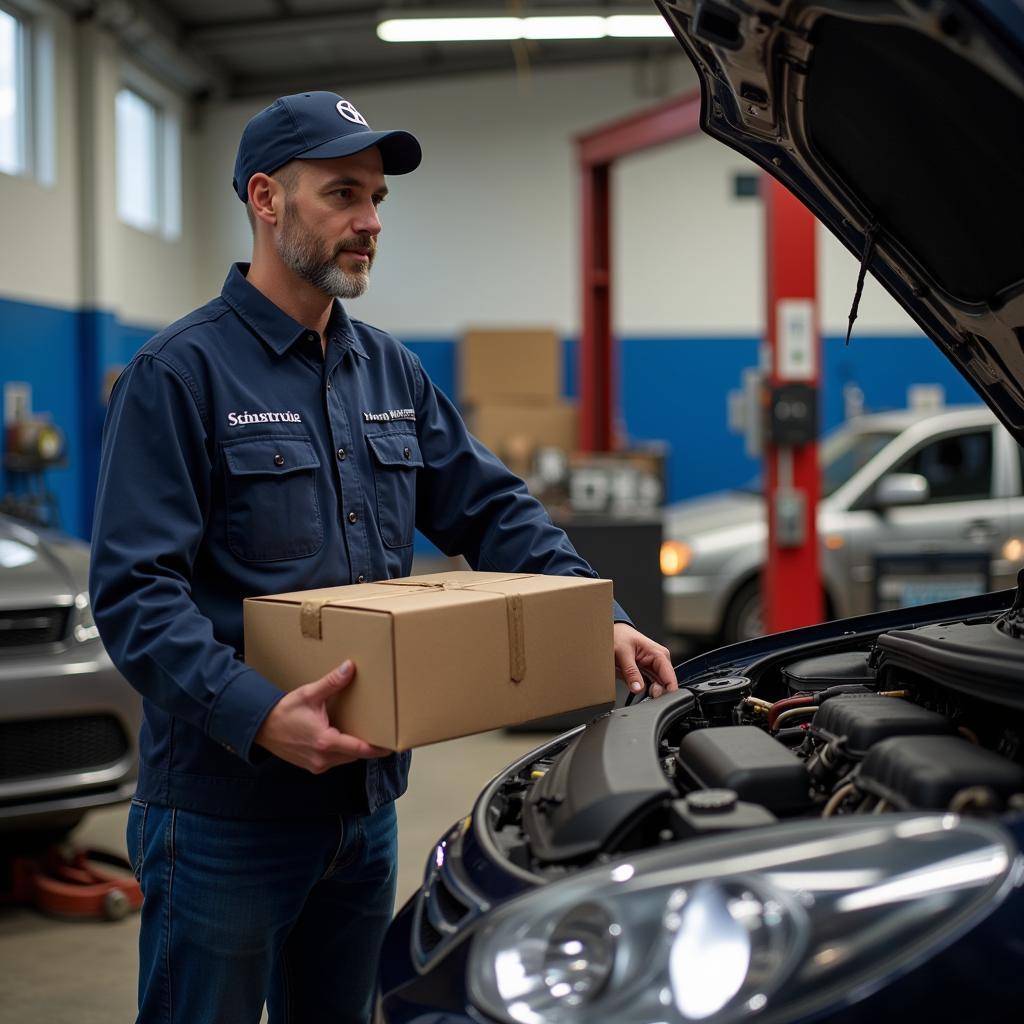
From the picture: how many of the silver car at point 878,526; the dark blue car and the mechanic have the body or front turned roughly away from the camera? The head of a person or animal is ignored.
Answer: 0

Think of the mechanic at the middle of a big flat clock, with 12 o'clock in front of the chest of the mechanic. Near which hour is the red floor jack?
The red floor jack is roughly at 7 o'clock from the mechanic.

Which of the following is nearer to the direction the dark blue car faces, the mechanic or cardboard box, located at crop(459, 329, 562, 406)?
the mechanic

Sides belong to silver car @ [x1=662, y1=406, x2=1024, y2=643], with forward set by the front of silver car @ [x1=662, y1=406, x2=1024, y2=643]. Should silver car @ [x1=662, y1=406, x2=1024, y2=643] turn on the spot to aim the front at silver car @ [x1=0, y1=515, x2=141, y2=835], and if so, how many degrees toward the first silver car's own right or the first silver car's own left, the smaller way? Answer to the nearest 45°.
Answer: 0° — it already faces it

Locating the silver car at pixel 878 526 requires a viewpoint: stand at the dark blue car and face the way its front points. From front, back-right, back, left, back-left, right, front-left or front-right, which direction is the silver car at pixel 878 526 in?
back-right

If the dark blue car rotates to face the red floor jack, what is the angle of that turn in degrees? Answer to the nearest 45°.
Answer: approximately 90° to its right

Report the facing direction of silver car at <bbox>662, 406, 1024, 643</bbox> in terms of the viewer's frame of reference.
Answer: facing the viewer and to the left of the viewer

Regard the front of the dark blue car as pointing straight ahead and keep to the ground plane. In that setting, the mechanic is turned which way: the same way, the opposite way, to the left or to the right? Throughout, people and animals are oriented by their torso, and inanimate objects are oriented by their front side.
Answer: to the left

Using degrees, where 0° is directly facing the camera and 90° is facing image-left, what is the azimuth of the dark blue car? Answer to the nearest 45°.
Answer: approximately 45°
